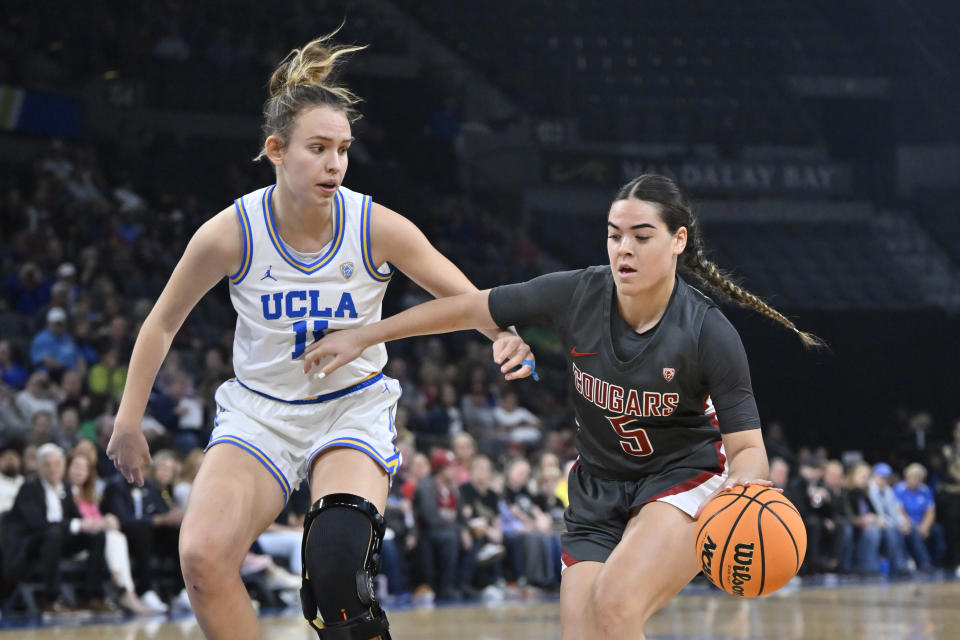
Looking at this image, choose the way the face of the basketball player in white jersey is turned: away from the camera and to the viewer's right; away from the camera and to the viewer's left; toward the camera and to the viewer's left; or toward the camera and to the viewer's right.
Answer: toward the camera and to the viewer's right

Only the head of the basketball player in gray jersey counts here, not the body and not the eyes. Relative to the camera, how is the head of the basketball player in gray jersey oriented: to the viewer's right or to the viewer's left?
to the viewer's left

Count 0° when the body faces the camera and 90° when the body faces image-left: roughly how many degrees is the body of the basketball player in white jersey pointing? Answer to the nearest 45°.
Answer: approximately 0°

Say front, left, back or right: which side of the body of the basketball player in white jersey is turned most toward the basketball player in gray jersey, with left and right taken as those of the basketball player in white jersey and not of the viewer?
left

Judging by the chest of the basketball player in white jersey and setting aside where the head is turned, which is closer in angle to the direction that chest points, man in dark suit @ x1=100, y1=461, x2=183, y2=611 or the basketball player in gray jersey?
the basketball player in gray jersey

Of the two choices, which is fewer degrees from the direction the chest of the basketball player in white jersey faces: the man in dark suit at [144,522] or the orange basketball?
the orange basketball

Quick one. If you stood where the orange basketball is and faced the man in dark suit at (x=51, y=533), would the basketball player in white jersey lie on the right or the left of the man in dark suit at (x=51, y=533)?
left

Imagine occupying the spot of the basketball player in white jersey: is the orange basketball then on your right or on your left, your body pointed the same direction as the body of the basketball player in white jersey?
on your left

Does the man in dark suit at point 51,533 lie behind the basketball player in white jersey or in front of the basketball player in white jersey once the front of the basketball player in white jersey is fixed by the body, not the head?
behind

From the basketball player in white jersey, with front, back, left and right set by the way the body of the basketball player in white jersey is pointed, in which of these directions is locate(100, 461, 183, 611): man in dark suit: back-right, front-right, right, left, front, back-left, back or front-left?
back
